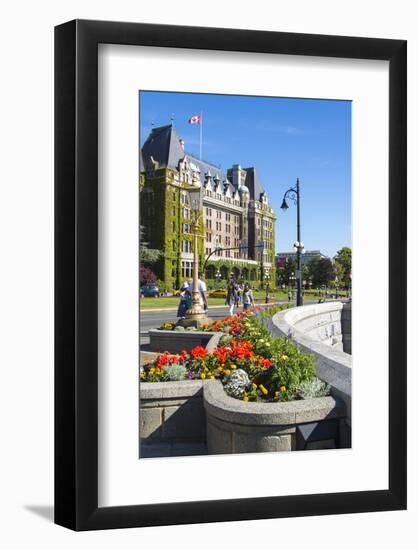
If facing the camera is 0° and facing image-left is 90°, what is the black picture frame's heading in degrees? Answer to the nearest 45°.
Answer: approximately 315°
